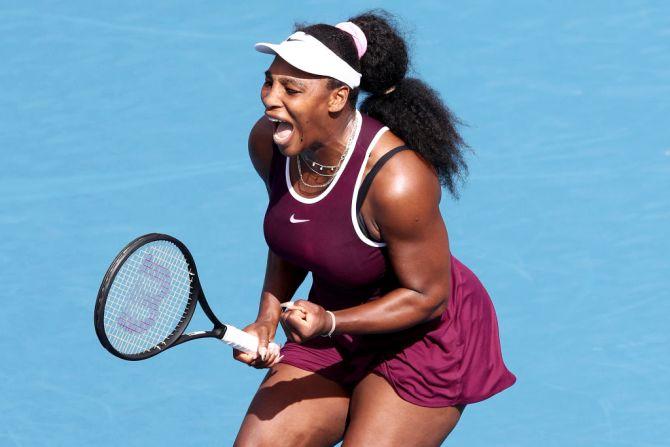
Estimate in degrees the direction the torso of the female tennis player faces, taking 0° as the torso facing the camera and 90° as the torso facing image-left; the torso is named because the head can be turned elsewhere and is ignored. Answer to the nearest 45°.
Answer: approximately 45°
